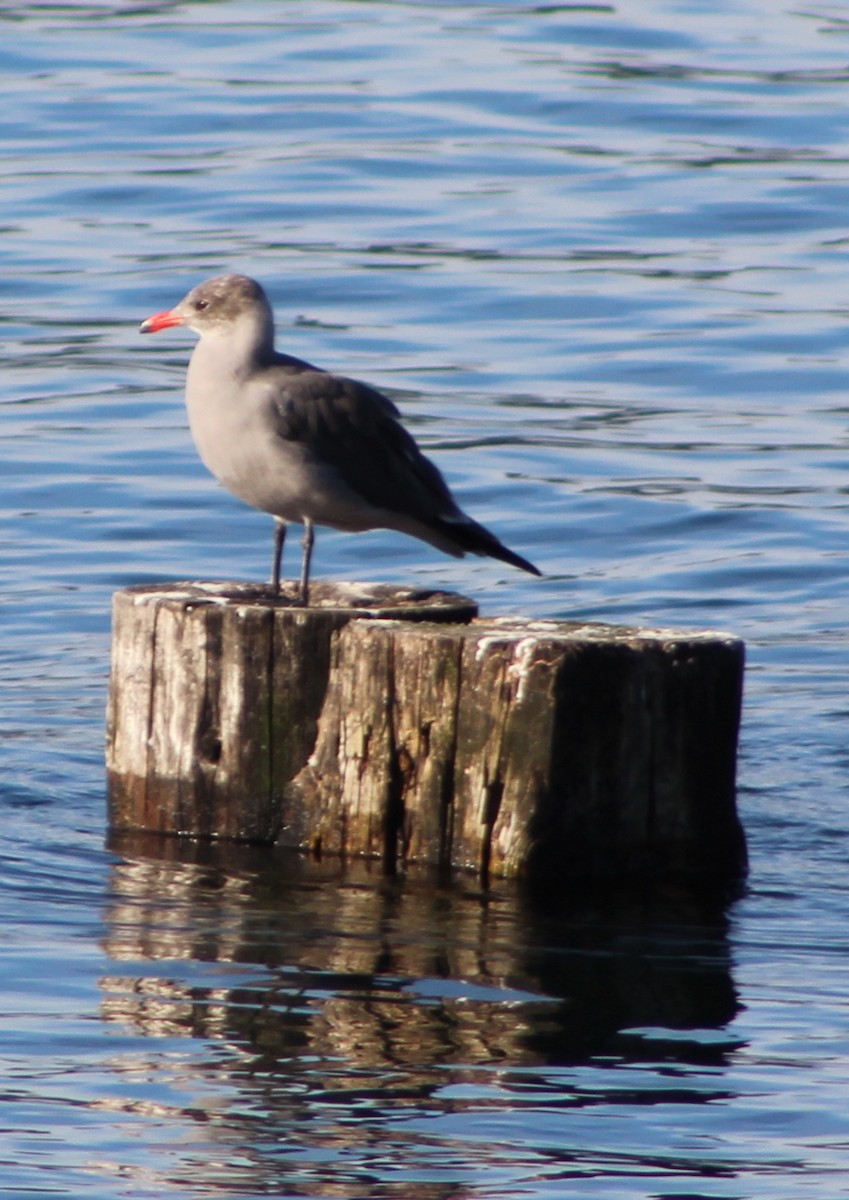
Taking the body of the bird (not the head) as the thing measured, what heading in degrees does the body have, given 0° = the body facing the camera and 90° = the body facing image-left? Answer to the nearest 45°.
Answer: approximately 90°
